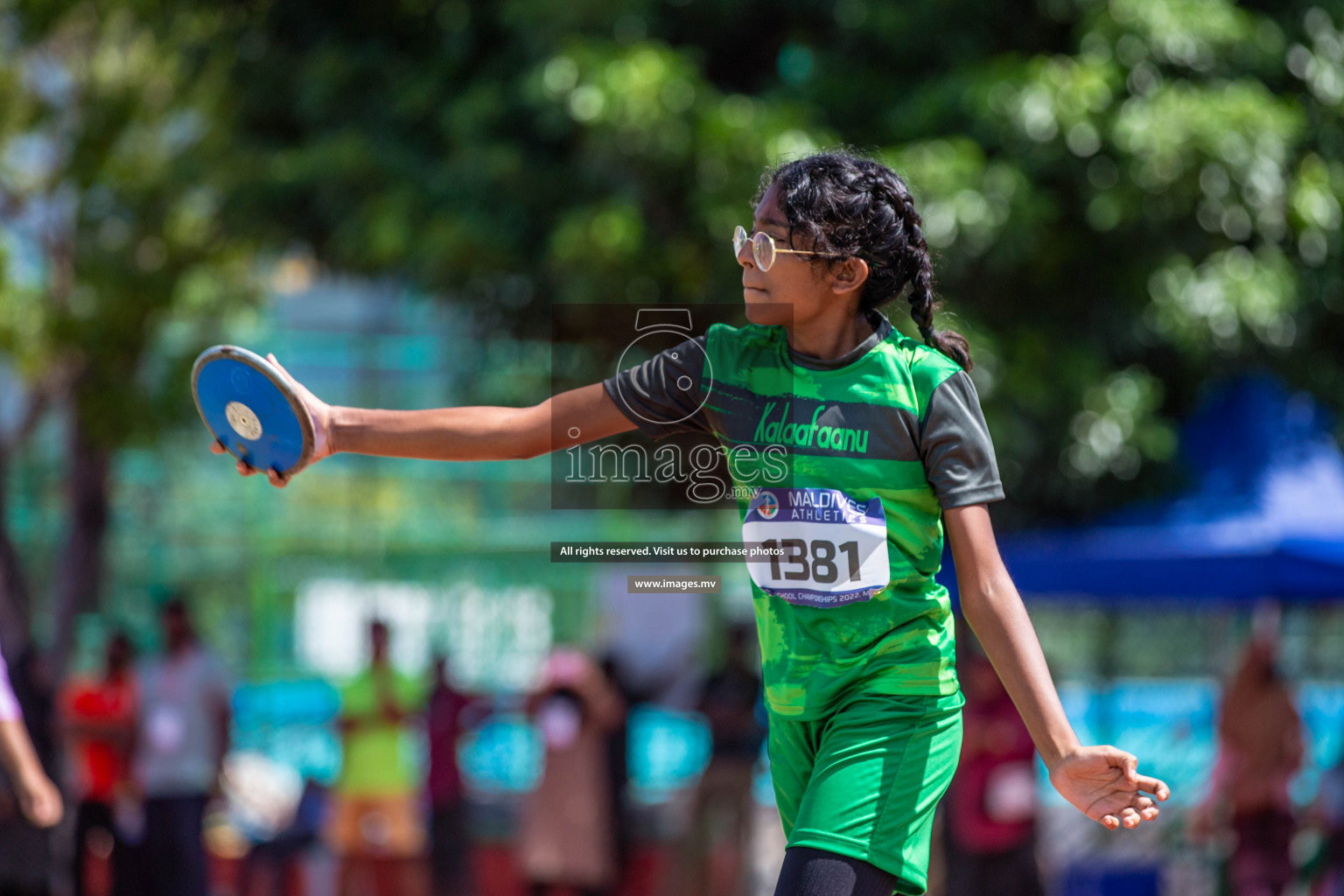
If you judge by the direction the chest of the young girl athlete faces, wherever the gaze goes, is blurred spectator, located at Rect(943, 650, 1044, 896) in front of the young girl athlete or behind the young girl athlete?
behind

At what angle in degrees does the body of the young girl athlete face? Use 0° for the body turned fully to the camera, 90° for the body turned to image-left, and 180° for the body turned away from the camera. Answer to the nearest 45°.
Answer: approximately 45°

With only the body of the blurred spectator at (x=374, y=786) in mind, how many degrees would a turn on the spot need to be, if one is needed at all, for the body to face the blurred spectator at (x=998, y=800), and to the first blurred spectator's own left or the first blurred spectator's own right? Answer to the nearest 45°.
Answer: approximately 45° to the first blurred spectator's own left

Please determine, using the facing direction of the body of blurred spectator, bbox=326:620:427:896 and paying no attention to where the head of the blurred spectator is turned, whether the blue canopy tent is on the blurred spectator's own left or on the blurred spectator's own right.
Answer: on the blurred spectator's own left

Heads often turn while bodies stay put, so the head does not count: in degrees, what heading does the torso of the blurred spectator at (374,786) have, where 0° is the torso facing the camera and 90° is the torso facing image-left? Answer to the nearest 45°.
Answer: approximately 0°

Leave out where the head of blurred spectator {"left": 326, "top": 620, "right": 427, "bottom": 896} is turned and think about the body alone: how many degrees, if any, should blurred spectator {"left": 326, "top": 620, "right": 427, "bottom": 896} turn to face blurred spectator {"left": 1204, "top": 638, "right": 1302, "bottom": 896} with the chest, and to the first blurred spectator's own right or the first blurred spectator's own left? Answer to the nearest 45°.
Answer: approximately 90° to the first blurred spectator's own left

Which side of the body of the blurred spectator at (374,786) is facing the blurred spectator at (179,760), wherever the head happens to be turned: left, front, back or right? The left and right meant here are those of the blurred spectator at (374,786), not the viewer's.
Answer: right

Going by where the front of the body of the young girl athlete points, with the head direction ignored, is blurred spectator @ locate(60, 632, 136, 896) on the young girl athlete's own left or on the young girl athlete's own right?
on the young girl athlete's own right
